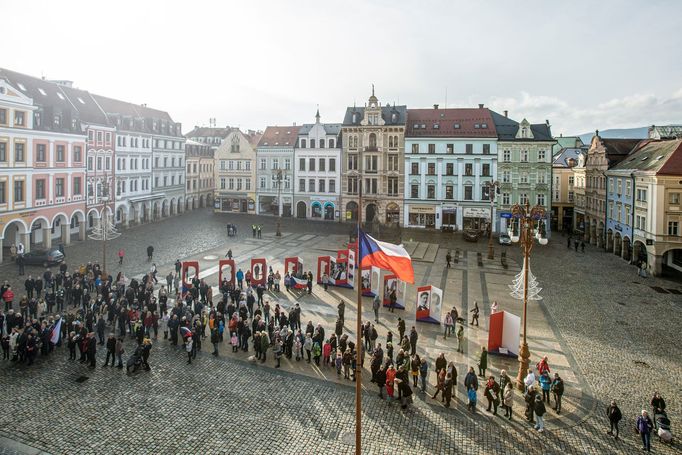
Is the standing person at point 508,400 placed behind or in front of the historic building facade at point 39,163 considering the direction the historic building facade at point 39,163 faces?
in front

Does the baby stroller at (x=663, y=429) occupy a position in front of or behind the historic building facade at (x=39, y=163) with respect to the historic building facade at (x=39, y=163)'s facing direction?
in front

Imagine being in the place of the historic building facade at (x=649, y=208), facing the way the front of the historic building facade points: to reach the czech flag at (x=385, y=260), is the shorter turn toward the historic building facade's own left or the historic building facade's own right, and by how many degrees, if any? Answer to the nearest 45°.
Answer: approximately 45° to the historic building facade's own left

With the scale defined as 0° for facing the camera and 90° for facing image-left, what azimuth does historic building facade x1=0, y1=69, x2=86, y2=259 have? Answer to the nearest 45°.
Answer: approximately 315°

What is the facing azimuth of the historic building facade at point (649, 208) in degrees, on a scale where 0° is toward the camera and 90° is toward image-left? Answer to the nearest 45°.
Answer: approximately 45°
